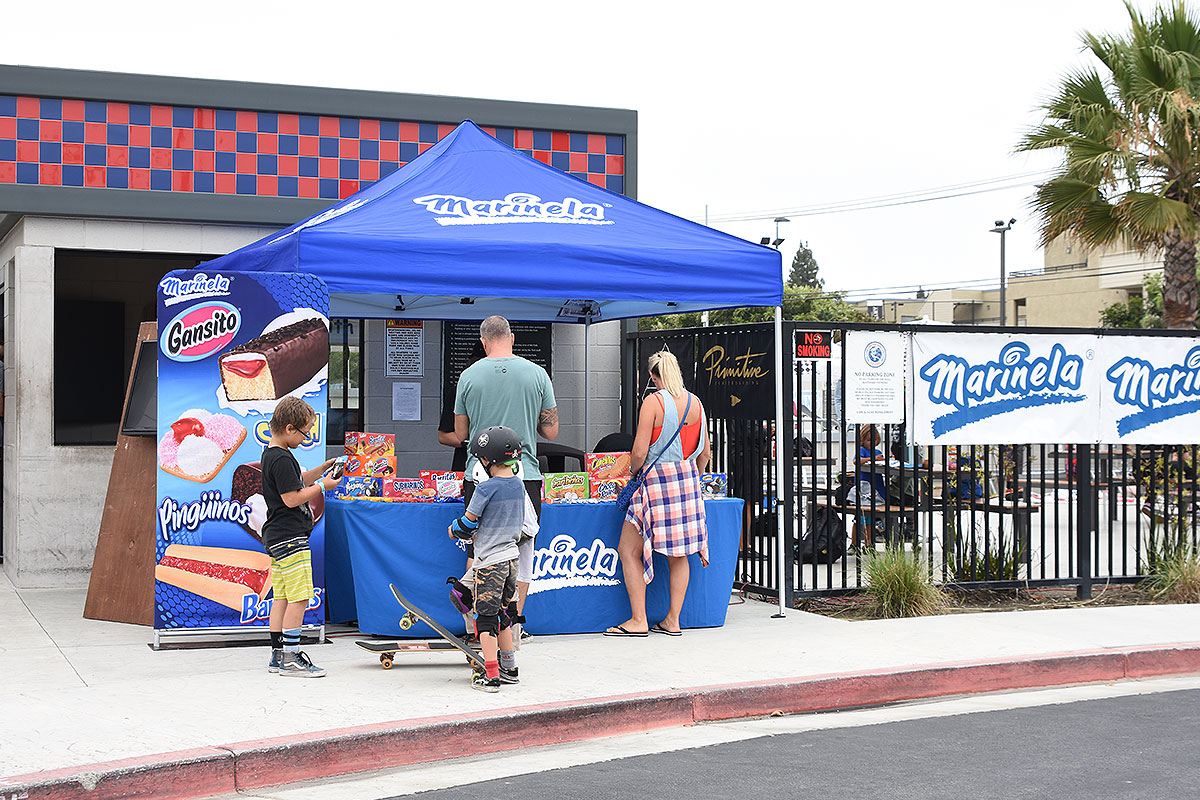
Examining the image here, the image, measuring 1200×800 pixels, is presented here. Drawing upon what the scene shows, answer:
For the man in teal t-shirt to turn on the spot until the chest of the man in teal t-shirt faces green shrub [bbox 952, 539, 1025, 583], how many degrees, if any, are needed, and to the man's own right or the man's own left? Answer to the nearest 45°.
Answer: approximately 45° to the man's own right

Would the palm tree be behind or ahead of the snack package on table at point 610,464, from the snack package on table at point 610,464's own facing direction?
behind

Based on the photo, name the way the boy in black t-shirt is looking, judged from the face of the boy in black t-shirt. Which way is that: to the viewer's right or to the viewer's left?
to the viewer's right

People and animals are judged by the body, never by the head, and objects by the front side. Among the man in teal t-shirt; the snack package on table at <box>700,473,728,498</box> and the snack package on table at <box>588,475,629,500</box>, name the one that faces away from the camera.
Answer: the man in teal t-shirt

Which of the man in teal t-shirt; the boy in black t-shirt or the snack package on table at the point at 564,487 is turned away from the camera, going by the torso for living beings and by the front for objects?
the man in teal t-shirt

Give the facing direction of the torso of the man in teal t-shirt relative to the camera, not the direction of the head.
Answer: away from the camera

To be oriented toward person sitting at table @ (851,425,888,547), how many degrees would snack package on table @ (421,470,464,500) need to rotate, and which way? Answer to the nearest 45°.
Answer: approximately 135° to its left

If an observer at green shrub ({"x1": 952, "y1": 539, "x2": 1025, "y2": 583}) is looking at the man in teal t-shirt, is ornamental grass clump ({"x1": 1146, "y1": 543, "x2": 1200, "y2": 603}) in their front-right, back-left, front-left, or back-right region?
back-left

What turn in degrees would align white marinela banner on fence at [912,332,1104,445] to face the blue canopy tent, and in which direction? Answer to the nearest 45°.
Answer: approximately 45° to its right

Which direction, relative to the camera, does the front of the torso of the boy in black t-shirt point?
to the viewer's right

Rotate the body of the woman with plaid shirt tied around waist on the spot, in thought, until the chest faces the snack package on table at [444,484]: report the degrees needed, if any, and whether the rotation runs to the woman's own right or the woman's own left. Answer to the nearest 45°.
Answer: approximately 45° to the woman's own left

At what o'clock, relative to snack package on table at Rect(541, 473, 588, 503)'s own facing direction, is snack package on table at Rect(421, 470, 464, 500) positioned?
snack package on table at Rect(421, 470, 464, 500) is roughly at 2 o'clock from snack package on table at Rect(541, 473, 588, 503).

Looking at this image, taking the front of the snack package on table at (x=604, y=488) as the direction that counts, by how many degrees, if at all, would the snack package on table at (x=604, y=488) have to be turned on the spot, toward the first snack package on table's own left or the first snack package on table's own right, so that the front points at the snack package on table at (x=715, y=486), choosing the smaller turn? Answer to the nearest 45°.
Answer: approximately 135° to the first snack package on table's own left
